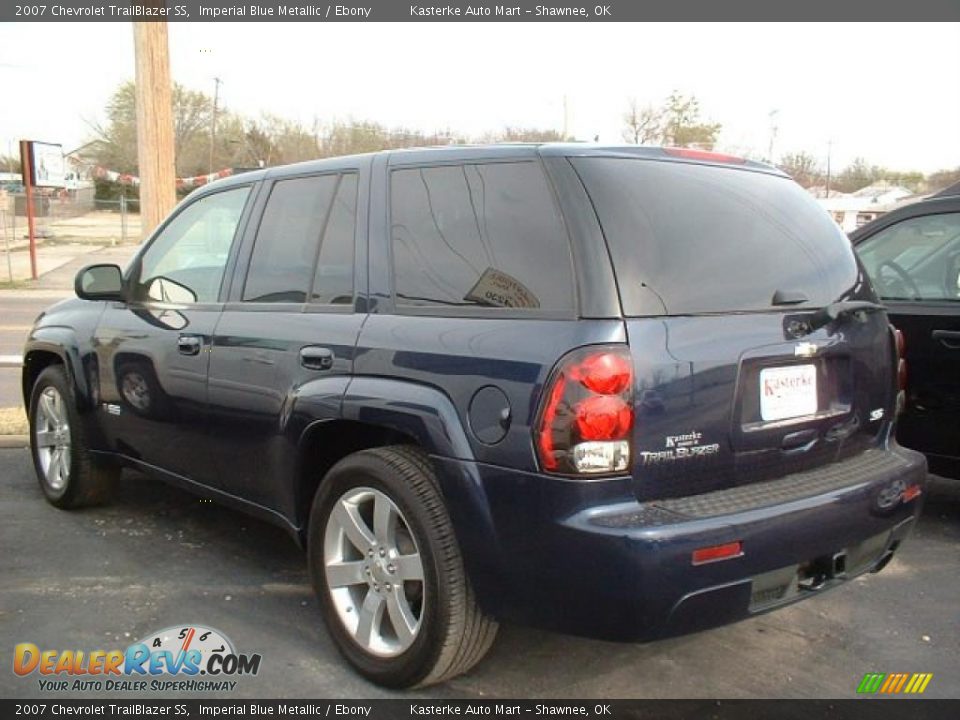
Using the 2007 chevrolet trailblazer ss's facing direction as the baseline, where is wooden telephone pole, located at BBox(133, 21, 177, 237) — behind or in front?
in front

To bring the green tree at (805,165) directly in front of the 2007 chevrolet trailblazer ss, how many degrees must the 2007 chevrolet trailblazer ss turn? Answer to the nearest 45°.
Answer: approximately 45° to its right

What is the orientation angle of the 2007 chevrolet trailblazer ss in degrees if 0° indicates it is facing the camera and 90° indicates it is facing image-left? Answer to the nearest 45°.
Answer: approximately 135°

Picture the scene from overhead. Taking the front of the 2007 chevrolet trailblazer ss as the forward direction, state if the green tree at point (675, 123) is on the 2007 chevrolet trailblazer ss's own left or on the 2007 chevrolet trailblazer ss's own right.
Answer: on the 2007 chevrolet trailblazer ss's own right

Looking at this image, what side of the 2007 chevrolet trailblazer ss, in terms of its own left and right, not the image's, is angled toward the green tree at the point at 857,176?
right

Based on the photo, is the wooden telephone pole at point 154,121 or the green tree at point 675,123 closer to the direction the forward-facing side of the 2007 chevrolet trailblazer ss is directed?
the wooden telephone pole

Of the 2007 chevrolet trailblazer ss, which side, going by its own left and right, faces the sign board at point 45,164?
front

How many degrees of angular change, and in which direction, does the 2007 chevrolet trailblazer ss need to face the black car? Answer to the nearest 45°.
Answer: approximately 90° to its right

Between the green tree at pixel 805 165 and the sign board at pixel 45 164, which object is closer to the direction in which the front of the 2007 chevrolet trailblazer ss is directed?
the sign board

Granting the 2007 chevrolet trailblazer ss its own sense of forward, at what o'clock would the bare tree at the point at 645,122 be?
The bare tree is roughly at 2 o'clock from the 2007 chevrolet trailblazer ss.

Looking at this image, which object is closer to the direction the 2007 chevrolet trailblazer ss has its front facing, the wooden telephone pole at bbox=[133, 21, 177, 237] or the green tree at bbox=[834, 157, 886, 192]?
the wooden telephone pole

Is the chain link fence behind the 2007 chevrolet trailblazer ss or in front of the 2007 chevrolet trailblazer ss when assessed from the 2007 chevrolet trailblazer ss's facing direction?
in front

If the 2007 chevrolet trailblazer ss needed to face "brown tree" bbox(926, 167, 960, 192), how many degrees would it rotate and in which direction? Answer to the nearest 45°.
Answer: approximately 90° to its right
